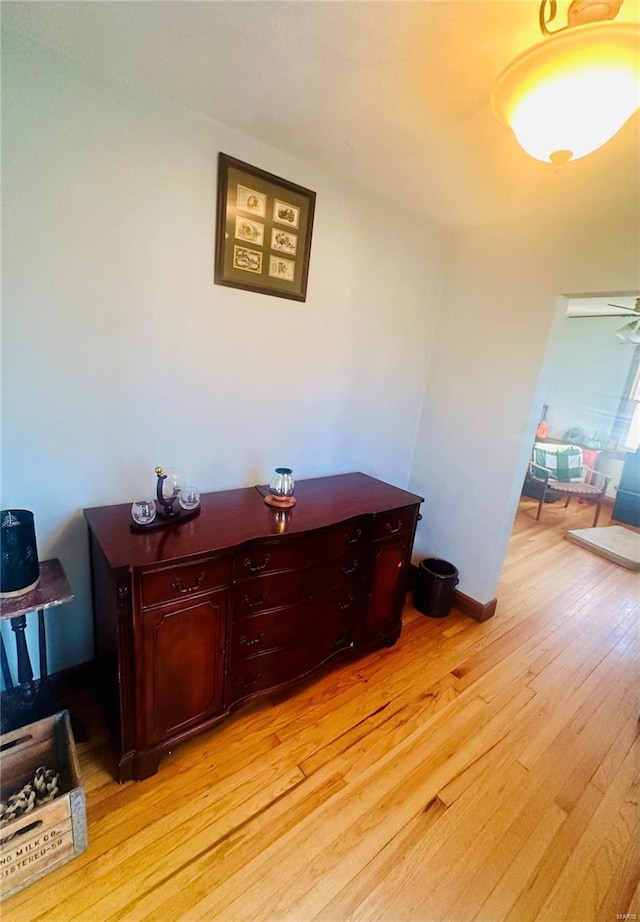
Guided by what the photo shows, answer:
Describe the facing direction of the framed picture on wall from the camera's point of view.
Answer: facing the viewer and to the right of the viewer

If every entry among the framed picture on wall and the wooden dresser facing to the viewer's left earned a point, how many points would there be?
0

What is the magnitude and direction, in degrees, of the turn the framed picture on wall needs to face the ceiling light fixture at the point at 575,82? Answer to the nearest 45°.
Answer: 0° — it already faces it

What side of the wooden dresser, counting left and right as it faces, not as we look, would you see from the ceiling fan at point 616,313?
left

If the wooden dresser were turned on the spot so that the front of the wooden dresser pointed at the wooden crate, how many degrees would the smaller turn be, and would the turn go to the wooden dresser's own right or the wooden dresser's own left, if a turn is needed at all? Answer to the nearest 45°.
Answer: approximately 90° to the wooden dresser's own right

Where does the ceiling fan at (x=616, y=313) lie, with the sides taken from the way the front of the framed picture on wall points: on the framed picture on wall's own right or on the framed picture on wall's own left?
on the framed picture on wall's own left

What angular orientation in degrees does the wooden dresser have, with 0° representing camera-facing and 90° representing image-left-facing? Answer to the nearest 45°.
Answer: approximately 315°
